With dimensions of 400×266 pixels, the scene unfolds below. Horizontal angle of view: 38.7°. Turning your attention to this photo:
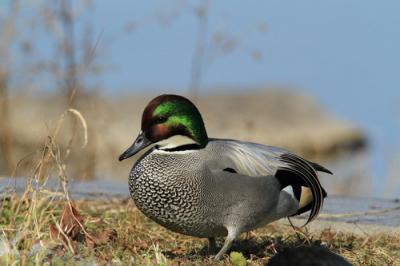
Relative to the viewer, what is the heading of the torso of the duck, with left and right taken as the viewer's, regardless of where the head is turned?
facing to the left of the viewer
